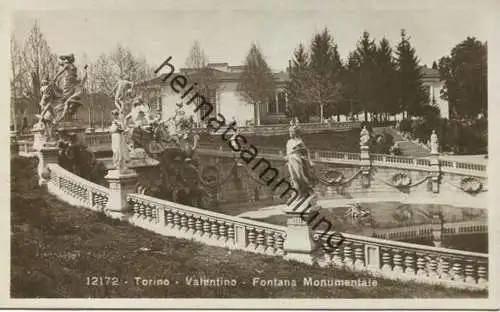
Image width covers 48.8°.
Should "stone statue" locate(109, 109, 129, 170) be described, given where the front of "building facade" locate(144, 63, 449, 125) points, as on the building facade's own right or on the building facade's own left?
on the building facade's own right

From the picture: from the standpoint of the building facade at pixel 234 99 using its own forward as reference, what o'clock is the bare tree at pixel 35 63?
The bare tree is roughly at 3 o'clock from the building facade.

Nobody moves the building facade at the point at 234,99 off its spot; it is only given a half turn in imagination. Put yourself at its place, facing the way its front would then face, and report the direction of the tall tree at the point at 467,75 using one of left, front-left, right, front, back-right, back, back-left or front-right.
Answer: right

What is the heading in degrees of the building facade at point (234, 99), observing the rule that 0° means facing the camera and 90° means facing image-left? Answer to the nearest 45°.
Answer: approximately 0°
